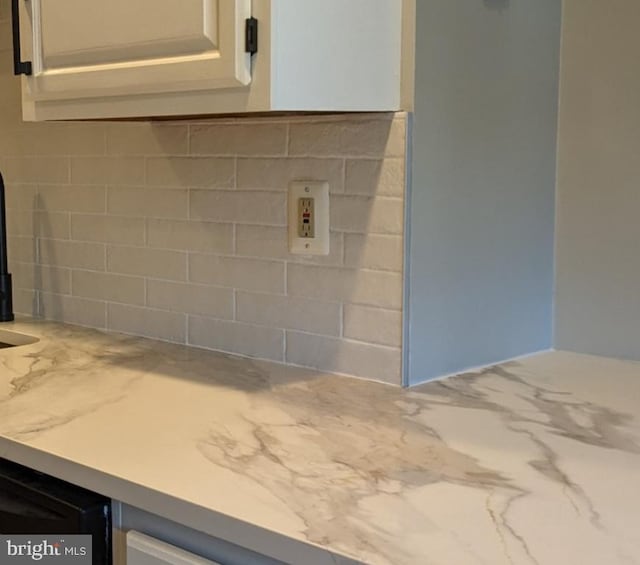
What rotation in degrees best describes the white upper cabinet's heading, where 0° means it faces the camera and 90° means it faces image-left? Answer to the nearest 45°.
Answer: approximately 45°

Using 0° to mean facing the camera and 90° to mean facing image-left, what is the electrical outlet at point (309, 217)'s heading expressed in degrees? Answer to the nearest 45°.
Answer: approximately 45°
